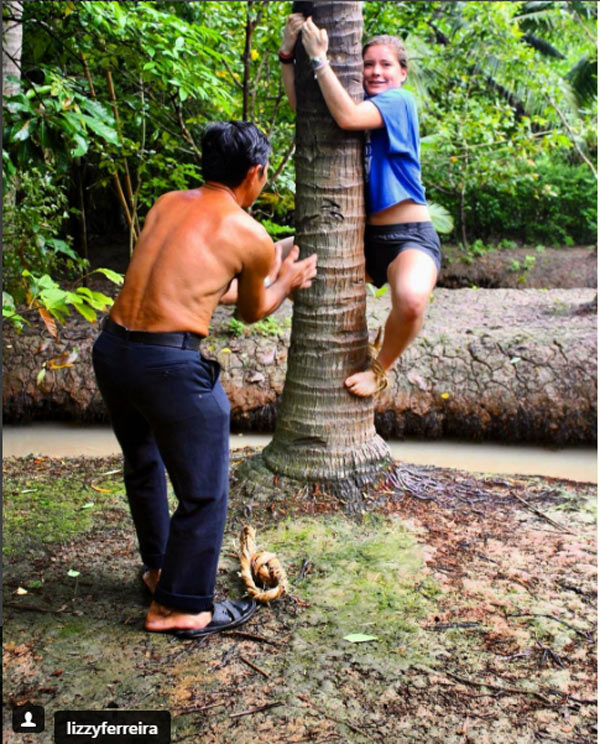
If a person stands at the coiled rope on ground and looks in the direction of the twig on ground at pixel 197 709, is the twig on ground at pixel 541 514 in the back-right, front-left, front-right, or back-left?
back-left

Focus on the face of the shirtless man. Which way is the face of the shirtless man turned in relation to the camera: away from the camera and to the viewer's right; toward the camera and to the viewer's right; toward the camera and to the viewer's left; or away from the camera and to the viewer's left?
away from the camera and to the viewer's right

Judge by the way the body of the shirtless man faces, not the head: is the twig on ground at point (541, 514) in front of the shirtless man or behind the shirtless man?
in front

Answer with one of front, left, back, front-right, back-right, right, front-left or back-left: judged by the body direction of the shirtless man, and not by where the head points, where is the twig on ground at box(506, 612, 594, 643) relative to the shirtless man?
front-right

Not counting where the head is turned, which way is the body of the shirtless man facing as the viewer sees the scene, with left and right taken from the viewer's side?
facing away from the viewer and to the right of the viewer

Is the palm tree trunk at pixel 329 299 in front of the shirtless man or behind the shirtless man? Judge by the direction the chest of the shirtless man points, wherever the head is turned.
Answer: in front
